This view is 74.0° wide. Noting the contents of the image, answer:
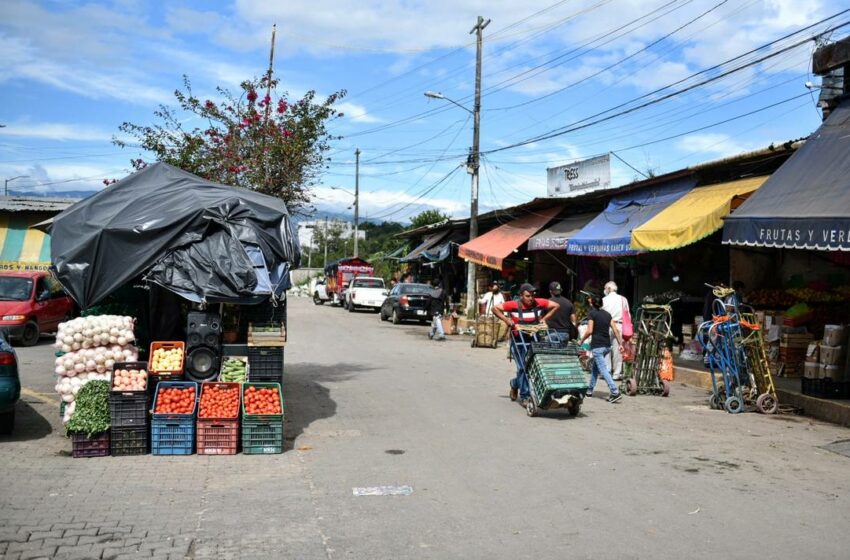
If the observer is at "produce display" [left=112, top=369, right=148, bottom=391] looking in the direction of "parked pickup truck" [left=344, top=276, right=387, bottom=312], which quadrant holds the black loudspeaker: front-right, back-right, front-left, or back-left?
front-right

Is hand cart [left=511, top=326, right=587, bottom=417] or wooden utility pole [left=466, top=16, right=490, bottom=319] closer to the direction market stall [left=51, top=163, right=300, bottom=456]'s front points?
the hand cart

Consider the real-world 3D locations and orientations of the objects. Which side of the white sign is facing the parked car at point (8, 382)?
front

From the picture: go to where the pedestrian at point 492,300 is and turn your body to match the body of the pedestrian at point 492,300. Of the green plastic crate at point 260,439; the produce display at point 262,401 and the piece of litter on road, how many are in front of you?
3

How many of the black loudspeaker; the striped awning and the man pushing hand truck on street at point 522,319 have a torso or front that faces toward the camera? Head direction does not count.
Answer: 3

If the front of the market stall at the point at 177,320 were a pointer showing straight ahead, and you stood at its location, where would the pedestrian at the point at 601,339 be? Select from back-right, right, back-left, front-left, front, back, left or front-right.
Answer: left

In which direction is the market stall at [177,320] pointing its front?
toward the camera

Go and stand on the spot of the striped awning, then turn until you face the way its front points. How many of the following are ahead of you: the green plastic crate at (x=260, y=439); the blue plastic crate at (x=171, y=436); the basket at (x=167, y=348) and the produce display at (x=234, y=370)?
4

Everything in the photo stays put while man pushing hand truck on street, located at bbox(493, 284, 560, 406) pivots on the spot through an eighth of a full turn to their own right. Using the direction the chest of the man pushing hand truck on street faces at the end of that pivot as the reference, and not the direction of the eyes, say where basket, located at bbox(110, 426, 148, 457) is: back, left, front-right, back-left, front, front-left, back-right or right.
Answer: front

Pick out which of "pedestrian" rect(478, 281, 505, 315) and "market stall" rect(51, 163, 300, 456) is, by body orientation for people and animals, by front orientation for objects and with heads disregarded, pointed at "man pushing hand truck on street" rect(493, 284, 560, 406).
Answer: the pedestrian

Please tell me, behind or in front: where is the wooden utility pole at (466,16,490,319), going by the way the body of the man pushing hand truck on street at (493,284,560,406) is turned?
behind

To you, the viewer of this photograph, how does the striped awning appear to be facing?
facing the viewer
